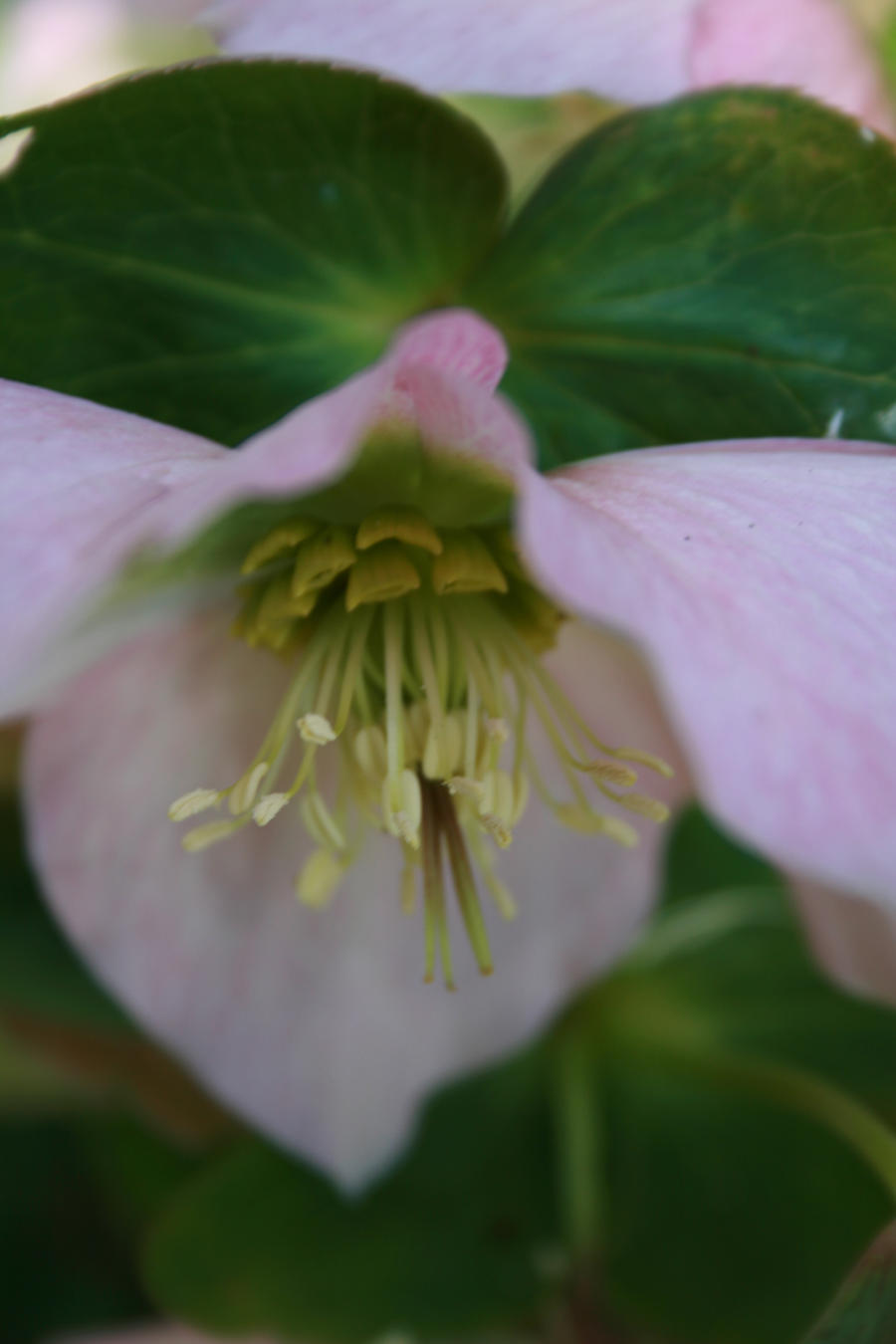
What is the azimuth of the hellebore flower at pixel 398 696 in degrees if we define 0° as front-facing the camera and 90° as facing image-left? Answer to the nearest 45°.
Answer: approximately 0°
